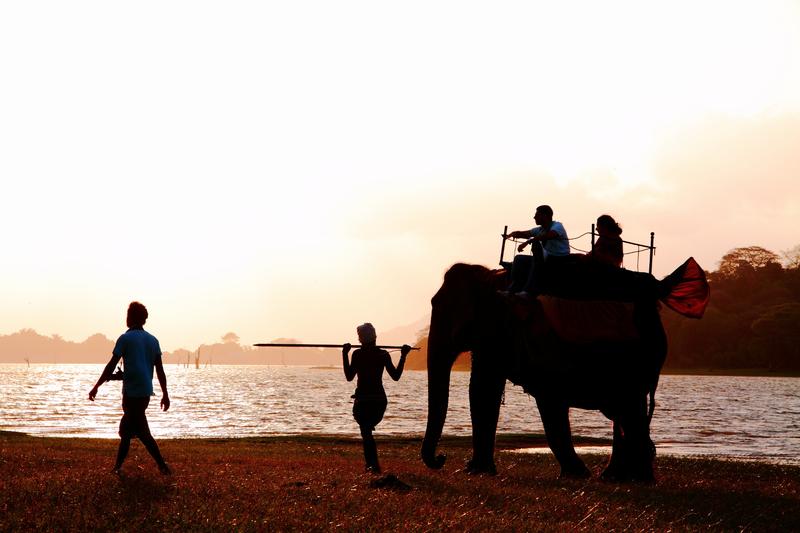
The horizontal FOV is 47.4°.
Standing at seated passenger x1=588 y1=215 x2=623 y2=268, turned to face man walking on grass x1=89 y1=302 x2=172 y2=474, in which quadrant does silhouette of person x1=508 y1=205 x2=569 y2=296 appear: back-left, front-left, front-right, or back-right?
front-left

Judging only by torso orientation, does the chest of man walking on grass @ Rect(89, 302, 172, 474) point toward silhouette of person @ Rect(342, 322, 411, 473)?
no

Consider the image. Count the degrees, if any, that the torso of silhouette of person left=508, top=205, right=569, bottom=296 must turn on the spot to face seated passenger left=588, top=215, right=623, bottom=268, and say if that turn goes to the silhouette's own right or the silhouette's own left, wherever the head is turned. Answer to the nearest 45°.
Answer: approximately 135° to the silhouette's own right

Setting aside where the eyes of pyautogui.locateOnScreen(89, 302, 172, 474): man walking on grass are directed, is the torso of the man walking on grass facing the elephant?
no

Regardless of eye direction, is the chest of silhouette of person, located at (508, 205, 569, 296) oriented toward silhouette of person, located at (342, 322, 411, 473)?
yes

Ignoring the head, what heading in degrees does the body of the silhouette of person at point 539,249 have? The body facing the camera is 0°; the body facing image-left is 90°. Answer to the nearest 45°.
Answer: approximately 90°

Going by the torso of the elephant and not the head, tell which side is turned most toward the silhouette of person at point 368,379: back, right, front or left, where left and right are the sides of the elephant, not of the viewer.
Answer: front

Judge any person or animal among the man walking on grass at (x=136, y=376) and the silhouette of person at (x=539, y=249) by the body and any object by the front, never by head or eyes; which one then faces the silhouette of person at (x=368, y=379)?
the silhouette of person at (x=539, y=249)

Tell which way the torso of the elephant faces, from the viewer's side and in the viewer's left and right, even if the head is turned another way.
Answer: facing to the left of the viewer

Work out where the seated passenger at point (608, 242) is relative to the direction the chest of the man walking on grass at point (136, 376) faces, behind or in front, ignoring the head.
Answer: behind

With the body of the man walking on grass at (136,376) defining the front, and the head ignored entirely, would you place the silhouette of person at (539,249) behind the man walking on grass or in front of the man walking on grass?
behind

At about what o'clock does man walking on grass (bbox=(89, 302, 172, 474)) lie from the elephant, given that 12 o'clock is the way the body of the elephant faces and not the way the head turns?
The man walking on grass is roughly at 11 o'clock from the elephant.
